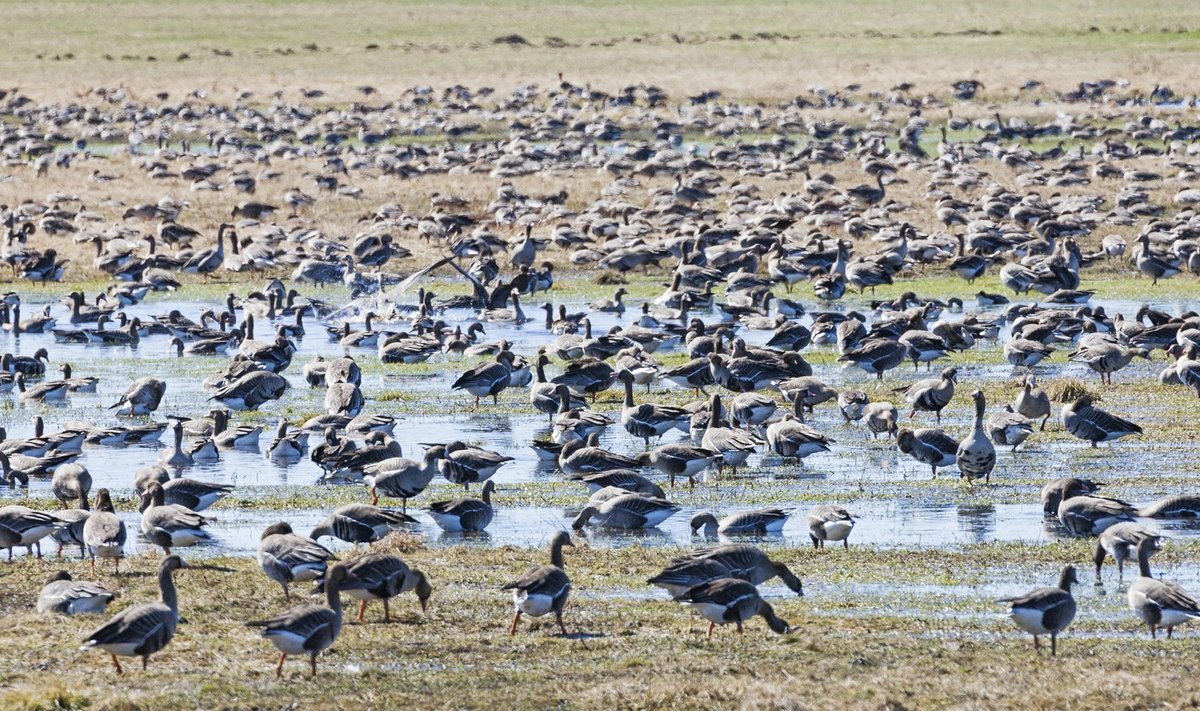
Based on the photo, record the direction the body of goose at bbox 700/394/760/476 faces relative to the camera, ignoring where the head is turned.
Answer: to the viewer's left

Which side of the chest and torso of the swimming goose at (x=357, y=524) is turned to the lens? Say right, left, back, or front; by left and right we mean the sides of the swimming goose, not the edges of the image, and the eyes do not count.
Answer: left

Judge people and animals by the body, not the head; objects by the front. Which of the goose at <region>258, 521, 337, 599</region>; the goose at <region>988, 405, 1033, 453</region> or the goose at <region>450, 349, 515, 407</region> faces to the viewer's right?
the goose at <region>450, 349, 515, 407</region>

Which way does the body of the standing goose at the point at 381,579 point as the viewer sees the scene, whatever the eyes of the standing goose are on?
to the viewer's right

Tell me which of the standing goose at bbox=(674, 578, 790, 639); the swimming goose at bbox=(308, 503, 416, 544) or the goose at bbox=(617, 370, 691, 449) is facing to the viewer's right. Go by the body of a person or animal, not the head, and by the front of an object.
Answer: the standing goose

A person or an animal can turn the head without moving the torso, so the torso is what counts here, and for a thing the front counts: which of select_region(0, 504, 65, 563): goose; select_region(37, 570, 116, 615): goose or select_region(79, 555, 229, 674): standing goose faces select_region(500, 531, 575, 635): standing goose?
select_region(79, 555, 229, 674): standing goose

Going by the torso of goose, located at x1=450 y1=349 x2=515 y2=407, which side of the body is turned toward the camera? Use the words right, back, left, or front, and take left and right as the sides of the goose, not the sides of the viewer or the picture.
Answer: right

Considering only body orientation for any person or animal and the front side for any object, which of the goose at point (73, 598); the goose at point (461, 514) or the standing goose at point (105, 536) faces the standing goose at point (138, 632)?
the standing goose at point (105, 536)

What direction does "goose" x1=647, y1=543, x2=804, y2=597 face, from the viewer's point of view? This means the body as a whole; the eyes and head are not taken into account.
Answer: to the viewer's right

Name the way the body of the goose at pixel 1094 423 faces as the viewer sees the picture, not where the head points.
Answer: to the viewer's left

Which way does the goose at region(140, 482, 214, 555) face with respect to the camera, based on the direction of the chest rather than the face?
to the viewer's left

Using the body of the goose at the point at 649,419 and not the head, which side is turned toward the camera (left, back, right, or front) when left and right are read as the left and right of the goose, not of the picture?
left

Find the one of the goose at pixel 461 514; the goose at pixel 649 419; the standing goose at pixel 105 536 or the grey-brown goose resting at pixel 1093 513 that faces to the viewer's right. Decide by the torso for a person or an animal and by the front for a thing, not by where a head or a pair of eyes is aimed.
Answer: the goose at pixel 461 514
